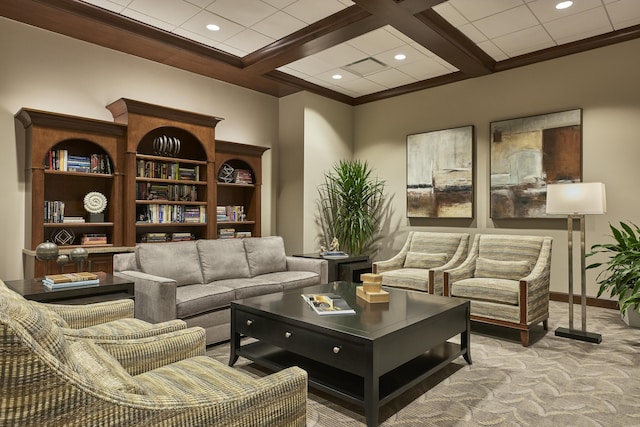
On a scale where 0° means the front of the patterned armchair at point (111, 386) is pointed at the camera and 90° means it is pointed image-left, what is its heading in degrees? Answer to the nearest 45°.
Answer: approximately 225°

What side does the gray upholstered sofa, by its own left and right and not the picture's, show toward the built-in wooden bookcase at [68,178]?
back

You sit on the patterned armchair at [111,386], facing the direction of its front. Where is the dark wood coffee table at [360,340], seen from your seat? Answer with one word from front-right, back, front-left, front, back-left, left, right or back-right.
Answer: front

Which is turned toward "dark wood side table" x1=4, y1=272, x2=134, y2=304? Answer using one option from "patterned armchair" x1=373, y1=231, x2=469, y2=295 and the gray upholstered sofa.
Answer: the patterned armchair

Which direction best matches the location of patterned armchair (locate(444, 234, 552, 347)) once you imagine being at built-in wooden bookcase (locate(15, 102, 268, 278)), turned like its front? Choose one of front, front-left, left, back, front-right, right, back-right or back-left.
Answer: front

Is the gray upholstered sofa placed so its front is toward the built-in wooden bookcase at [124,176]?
no

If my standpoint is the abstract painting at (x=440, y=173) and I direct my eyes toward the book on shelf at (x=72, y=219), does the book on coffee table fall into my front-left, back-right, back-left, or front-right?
front-left

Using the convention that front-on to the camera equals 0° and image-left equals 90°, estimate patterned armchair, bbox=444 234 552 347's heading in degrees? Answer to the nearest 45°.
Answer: approximately 45°

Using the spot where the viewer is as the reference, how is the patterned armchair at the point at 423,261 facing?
facing the viewer and to the left of the viewer

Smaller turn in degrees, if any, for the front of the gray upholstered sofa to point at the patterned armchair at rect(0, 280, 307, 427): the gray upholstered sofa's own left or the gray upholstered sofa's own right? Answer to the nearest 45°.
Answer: approximately 45° to the gray upholstered sofa's own right

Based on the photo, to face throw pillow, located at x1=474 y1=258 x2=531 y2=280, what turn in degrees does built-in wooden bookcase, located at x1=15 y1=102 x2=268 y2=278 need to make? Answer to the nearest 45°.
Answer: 0° — it already faces it

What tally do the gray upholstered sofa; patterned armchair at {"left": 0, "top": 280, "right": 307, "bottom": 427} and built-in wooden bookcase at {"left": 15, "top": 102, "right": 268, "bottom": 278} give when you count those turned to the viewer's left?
0

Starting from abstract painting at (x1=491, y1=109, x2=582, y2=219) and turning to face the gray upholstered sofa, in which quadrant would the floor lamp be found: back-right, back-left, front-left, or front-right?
front-left

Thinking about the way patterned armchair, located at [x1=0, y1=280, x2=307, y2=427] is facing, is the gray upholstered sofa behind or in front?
in front

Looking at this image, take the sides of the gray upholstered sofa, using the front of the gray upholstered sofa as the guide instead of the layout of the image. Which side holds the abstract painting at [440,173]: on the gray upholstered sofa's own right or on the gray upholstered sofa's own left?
on the gray upholstered sofa's own left
